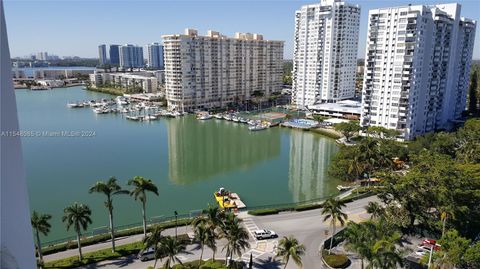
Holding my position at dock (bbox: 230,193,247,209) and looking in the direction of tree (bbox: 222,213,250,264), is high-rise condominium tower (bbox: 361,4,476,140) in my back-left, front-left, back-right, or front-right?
back-left

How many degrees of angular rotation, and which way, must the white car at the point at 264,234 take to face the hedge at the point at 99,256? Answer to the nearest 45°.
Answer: approximately 180°

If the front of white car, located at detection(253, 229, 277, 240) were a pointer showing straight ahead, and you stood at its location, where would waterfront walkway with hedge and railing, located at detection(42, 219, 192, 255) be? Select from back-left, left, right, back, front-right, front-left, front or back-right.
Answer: back

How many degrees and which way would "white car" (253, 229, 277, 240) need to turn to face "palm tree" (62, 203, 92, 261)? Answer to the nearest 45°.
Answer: approximately 180°

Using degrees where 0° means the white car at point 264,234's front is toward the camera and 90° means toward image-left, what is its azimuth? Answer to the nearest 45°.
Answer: approximately 270°

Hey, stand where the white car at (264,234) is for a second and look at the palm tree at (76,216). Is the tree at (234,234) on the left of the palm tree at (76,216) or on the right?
left

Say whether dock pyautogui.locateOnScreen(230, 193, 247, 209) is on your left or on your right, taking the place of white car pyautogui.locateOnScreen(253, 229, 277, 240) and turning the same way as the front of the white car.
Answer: on your left

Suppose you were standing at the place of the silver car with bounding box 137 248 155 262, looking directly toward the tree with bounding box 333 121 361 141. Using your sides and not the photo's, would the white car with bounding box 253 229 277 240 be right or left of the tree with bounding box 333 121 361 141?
right

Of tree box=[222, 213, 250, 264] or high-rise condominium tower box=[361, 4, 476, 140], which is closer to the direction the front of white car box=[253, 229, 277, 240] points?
the high-rise condominium tower
